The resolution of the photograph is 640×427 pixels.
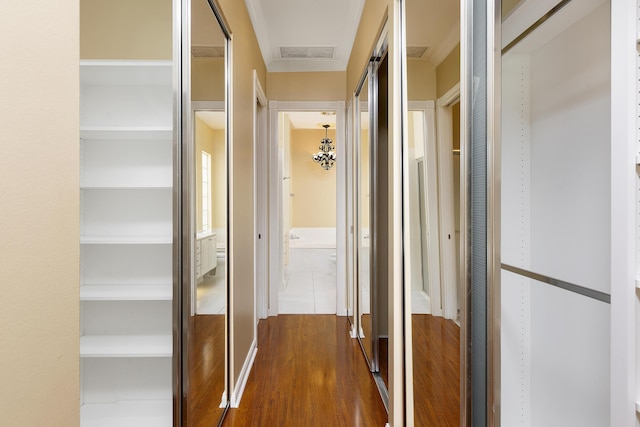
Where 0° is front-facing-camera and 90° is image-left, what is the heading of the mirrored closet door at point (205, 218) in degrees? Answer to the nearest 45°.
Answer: approximately 270°

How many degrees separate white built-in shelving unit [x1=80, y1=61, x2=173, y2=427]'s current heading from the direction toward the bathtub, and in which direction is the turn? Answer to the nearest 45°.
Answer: approximately 135° to its left

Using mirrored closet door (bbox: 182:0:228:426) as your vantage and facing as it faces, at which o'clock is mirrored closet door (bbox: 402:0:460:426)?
mirrored closet door (bbox: 402:0:460:426) is roughly at 1 o'clock from mirrored closet door (bbox: 182:0:228:426).

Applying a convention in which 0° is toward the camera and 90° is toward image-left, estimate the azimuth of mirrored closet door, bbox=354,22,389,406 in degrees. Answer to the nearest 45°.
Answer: approximately 90°

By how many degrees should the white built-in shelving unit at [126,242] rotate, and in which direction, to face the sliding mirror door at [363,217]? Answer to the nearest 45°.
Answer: approximately 135° to its left

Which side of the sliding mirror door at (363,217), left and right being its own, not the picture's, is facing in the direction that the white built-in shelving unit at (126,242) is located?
left

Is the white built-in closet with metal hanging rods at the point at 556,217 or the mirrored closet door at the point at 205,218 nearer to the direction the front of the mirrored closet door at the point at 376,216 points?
the mirrored closet door
